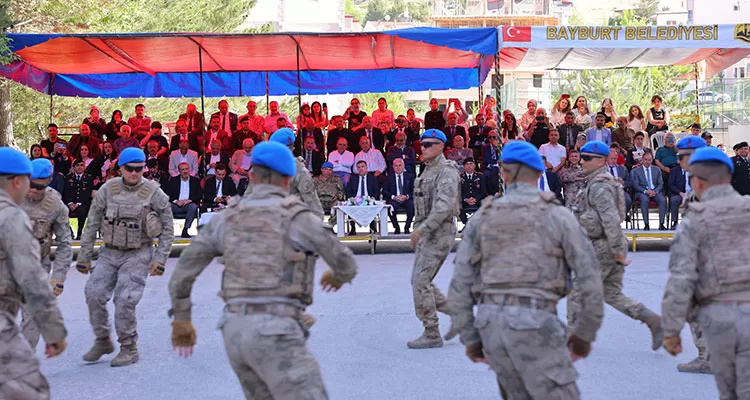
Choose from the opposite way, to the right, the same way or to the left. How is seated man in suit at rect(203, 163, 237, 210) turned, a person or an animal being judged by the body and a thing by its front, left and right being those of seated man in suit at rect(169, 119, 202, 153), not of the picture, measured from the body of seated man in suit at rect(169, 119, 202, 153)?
the same way

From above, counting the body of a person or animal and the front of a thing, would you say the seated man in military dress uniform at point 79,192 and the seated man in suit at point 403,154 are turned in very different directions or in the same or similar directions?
same or similar directions

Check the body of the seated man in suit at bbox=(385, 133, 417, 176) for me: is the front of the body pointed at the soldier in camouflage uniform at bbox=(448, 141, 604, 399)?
yes

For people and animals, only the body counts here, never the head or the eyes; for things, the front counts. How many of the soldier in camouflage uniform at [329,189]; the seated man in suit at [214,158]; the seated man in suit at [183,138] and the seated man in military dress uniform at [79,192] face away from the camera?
0

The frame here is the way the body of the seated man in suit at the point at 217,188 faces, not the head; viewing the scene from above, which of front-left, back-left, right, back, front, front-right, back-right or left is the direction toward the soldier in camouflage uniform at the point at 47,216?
front

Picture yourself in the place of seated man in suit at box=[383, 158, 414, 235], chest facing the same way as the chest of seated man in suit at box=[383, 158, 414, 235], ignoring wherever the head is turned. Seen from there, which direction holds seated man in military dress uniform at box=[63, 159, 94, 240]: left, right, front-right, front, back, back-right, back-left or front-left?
right

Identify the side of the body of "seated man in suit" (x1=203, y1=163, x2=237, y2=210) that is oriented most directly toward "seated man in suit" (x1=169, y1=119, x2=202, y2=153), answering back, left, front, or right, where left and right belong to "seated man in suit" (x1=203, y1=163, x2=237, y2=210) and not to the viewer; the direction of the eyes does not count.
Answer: back

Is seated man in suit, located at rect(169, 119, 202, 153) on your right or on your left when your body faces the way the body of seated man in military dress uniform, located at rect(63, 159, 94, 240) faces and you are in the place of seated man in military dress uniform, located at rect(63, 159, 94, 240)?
on your left

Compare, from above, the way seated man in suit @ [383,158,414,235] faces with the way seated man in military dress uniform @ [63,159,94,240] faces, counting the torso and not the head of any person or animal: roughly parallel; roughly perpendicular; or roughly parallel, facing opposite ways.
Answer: roughly parallel

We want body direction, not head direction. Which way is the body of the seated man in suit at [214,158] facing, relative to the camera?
toward the camera

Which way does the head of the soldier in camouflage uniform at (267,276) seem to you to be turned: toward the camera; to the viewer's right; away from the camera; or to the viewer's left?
away from the camera

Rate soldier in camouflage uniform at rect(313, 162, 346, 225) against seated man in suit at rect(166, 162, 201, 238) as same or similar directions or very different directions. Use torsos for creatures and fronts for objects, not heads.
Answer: same or similar directions

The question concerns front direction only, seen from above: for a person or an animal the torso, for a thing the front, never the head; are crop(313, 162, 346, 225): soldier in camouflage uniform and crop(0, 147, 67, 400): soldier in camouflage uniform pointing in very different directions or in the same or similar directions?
very different directions

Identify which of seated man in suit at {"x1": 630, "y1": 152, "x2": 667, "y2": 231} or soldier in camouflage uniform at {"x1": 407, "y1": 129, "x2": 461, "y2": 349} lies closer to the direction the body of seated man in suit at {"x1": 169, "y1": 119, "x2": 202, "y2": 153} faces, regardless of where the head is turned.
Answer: the soldier in camouflage uniform

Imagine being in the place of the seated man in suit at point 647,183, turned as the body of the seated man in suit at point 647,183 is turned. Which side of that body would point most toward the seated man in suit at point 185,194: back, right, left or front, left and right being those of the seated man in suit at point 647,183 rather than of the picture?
right

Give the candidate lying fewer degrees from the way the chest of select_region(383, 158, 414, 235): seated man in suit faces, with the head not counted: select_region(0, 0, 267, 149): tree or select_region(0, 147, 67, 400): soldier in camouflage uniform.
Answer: the soldier in camouflage uniform
